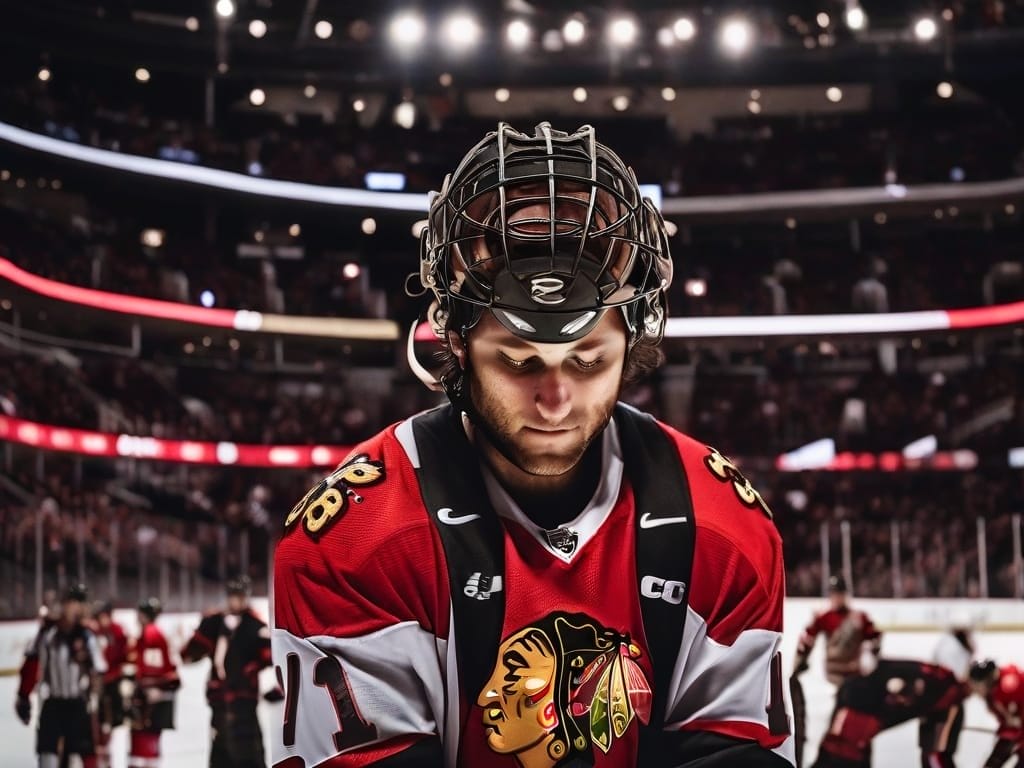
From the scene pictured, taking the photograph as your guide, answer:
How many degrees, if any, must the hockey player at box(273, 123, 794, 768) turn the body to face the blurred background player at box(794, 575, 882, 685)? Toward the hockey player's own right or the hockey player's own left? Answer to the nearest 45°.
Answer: approximately 180°

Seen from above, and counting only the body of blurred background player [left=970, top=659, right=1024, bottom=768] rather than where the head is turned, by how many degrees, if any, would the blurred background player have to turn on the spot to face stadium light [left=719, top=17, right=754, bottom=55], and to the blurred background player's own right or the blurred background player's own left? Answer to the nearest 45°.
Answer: approximately 90° to the blurred background player's own right

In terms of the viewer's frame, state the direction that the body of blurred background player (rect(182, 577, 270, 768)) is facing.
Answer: toward the camera

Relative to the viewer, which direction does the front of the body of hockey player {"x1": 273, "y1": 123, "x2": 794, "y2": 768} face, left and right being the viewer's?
facing the viewer

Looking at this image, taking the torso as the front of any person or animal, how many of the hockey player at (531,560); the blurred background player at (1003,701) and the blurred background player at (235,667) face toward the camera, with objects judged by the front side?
2

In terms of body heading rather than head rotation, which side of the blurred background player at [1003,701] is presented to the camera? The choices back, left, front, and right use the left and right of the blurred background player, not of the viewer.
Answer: left

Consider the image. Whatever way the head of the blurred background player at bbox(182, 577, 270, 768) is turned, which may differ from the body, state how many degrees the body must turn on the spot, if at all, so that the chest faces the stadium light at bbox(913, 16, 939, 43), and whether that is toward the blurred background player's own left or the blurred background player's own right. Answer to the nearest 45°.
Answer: approximately 135° to the blurred background player's own left

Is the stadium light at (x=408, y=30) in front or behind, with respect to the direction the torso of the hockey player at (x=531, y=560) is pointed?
behind

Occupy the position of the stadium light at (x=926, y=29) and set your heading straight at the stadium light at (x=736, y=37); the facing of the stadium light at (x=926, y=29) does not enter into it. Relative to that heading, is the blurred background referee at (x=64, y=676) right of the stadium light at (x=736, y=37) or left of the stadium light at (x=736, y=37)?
left

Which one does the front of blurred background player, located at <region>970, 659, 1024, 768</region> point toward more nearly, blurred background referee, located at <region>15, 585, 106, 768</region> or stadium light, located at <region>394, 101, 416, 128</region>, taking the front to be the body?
the blurred background referee
